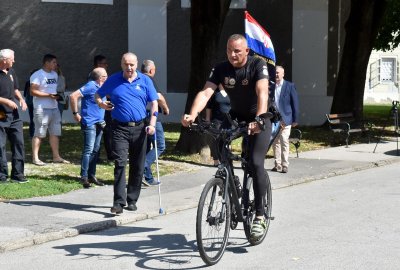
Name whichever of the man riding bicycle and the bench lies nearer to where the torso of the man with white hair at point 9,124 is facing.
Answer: the man riding bicycle

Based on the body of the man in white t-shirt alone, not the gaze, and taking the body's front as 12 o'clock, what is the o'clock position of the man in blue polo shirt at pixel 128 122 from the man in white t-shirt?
The man in blue polo shirt is roughly at 1 o'clock from the man in white t-shirt.

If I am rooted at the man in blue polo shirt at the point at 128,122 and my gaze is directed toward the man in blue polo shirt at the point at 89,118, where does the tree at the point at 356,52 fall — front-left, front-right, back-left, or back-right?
front-right

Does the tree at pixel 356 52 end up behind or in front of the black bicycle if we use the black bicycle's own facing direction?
behind

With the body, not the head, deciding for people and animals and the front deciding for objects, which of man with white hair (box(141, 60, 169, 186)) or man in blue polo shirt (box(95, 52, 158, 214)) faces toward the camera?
the man in blue polo shirt

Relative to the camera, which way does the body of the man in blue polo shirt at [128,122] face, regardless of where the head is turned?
toward the camera

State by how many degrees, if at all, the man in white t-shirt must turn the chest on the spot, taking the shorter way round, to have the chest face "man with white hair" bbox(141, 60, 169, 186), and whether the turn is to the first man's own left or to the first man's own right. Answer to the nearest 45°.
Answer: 0° — they already face them

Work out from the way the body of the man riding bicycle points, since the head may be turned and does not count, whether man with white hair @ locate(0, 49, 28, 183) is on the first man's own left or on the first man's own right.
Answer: on the first man's own right

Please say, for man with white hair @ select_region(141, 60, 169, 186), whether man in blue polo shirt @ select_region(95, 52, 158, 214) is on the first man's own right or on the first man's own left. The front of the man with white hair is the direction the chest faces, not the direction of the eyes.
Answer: on the first man's own right

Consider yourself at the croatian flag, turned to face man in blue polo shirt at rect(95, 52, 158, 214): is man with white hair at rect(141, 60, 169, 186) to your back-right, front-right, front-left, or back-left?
front-right

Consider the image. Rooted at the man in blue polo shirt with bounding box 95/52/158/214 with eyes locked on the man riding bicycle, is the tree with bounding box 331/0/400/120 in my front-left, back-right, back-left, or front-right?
back-left

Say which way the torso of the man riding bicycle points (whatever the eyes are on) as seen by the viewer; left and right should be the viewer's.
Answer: facing the viewer and to the left of the viewer

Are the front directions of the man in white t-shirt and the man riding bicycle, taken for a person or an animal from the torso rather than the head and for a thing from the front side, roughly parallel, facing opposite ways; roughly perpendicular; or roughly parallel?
roughly perpendicular

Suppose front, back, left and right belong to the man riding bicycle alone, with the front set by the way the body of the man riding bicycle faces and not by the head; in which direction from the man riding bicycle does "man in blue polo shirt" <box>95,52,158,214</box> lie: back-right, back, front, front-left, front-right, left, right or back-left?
right
